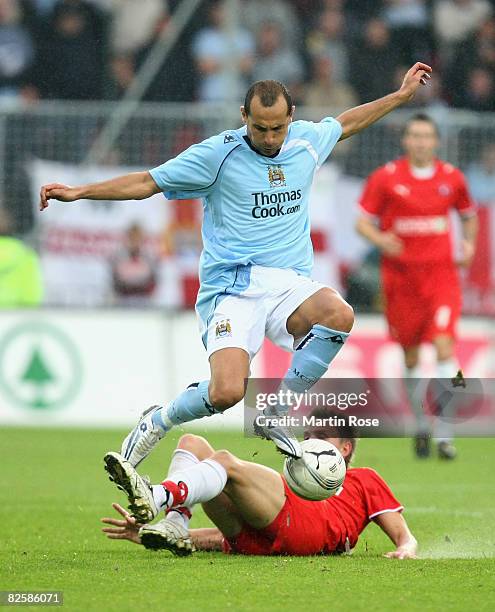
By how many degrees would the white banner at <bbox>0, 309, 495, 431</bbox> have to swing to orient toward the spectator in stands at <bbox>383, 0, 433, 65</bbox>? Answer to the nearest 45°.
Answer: approximately 135° to its left

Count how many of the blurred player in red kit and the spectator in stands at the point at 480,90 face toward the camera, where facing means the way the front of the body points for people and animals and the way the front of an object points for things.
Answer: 2

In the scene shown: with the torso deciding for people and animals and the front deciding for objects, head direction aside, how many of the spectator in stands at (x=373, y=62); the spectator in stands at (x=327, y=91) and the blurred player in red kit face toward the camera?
3

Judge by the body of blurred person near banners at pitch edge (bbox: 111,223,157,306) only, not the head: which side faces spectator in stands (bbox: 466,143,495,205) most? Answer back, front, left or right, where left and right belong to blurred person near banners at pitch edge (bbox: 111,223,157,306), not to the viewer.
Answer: left

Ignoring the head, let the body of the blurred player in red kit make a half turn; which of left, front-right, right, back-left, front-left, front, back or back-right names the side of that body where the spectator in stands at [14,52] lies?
front-left

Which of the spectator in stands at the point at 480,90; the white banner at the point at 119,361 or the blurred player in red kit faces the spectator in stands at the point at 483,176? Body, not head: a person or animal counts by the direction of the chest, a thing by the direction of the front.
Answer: the spectator in stands at the point at 480,90

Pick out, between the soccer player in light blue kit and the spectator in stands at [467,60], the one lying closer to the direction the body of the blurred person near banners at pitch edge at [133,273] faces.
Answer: the soccer player in light blue kit

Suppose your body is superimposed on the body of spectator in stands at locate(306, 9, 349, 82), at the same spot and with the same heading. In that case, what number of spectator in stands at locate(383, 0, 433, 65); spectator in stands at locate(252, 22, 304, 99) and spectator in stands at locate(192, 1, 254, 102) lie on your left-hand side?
1

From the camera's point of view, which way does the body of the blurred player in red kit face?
toward the camera

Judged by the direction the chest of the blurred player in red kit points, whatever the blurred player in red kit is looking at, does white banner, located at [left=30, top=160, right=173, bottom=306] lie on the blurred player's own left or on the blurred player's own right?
on the blurred player's own right

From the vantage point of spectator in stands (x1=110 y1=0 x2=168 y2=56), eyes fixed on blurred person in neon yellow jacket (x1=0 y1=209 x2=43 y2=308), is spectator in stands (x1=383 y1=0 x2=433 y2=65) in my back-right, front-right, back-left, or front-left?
back-left

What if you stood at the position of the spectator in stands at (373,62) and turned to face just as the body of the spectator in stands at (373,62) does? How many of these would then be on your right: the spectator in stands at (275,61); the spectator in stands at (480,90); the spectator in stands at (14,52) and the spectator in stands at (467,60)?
2

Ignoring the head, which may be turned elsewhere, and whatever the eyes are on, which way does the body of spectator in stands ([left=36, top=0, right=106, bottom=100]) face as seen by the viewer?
toward the camera
